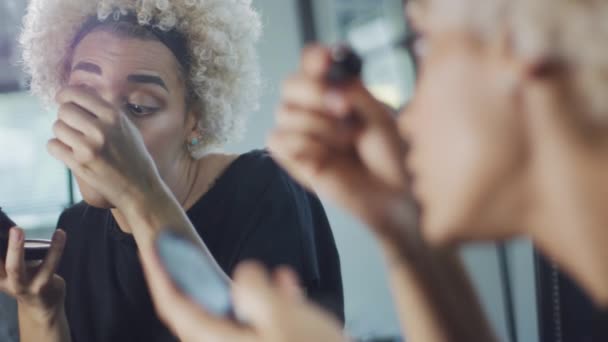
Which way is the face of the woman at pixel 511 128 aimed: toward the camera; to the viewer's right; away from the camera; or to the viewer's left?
to the viewer's left

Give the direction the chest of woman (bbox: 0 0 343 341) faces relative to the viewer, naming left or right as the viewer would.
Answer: facing the viewer and to the left of the viewer

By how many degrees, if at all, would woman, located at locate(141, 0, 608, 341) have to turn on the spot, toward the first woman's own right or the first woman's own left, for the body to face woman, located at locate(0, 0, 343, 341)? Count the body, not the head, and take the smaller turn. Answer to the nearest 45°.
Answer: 0° — they already face them

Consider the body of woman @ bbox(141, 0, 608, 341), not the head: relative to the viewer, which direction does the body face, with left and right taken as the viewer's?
facing away from the viewer and to the left of the viewer

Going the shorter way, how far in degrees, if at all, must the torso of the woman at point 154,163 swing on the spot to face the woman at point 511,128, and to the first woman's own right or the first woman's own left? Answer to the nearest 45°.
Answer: approximately 45° to the first woman's own left

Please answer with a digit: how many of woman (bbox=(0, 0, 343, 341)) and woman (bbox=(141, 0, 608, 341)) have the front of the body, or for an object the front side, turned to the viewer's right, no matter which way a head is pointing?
0
